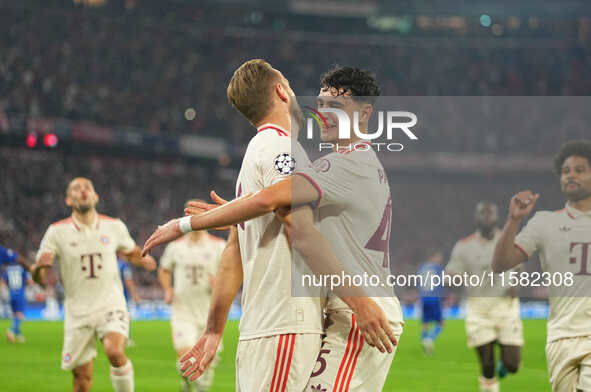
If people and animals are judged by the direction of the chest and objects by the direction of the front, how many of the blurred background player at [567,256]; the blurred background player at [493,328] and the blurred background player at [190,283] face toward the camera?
3

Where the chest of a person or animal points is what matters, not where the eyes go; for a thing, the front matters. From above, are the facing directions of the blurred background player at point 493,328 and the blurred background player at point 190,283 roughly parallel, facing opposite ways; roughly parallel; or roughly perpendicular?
roughly parallel

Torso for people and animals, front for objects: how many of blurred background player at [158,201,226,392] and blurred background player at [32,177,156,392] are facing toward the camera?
2

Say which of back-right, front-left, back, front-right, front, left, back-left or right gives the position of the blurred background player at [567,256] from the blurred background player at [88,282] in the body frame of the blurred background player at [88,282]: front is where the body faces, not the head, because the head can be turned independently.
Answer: front-left

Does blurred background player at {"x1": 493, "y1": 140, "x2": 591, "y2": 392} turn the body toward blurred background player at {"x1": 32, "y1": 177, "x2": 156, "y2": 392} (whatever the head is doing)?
no

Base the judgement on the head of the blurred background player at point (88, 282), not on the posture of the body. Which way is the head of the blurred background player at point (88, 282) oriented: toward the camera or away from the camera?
toward the camera

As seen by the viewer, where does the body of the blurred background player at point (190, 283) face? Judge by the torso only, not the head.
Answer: toward the camera

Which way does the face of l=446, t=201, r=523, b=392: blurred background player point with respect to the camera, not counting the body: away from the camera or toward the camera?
toward the camera

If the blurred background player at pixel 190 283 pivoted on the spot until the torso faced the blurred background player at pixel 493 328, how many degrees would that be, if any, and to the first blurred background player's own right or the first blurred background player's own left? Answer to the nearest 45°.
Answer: approximately 45° to the first blurred background player's own left

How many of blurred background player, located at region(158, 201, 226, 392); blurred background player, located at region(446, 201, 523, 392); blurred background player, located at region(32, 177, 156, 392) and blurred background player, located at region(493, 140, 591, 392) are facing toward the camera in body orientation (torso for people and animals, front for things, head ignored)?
4

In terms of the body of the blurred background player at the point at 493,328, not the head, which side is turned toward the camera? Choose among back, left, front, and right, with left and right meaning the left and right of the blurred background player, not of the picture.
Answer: front

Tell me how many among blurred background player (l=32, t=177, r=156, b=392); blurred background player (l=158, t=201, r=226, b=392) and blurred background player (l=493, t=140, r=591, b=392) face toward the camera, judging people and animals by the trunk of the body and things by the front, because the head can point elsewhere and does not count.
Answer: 3

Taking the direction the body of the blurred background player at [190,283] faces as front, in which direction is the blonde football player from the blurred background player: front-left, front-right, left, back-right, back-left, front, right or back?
front

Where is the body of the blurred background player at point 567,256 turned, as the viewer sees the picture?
toward the camera
